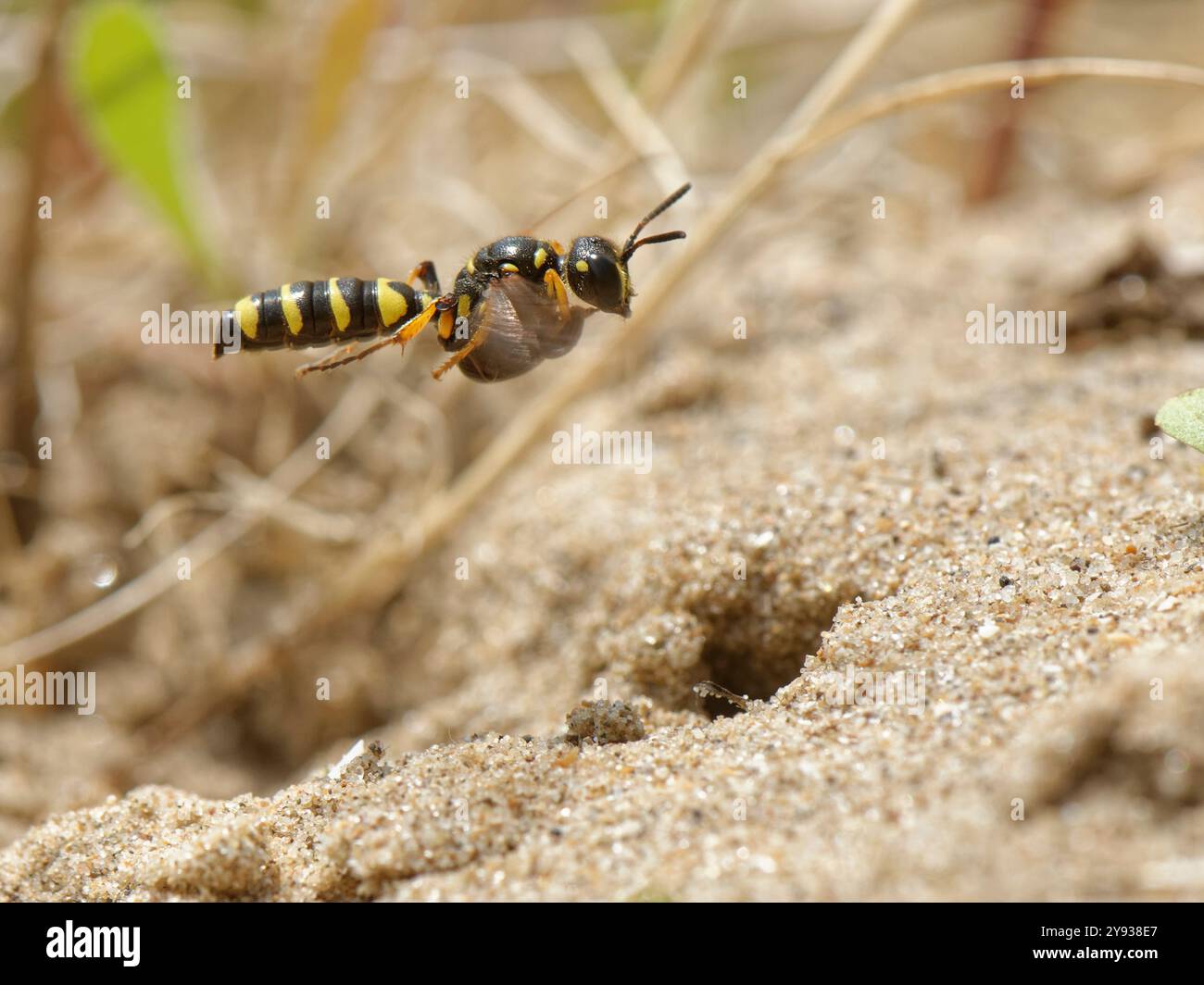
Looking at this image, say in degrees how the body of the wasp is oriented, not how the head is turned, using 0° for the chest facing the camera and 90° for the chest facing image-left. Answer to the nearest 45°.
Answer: approximately 270°

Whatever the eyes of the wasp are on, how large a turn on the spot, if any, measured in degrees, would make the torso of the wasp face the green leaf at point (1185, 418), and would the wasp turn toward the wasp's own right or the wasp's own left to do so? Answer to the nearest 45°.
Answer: approximately 45° to the wasp's own right
